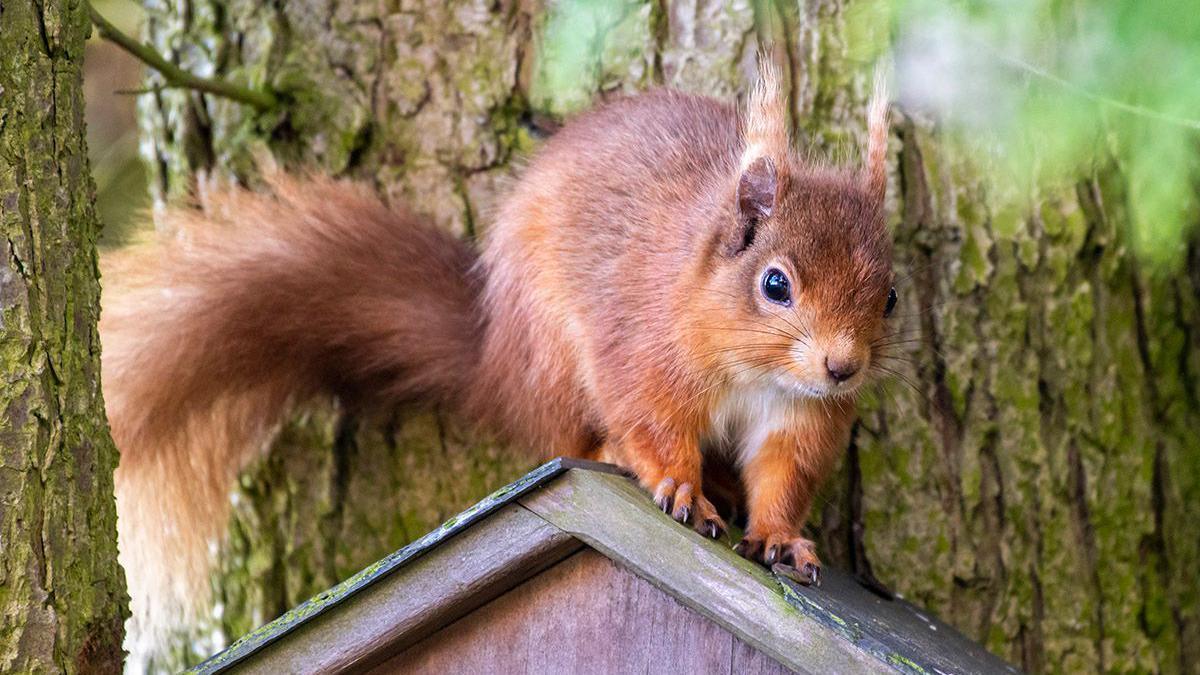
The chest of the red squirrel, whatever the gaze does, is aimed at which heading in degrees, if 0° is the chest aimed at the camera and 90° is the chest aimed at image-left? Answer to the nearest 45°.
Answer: approximately 315°

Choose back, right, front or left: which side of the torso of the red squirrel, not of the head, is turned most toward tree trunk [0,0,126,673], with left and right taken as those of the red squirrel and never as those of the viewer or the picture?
right

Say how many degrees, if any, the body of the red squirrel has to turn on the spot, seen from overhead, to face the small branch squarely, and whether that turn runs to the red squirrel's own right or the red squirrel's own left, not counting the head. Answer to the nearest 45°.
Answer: approximately 135° to the red squirrel's own right
